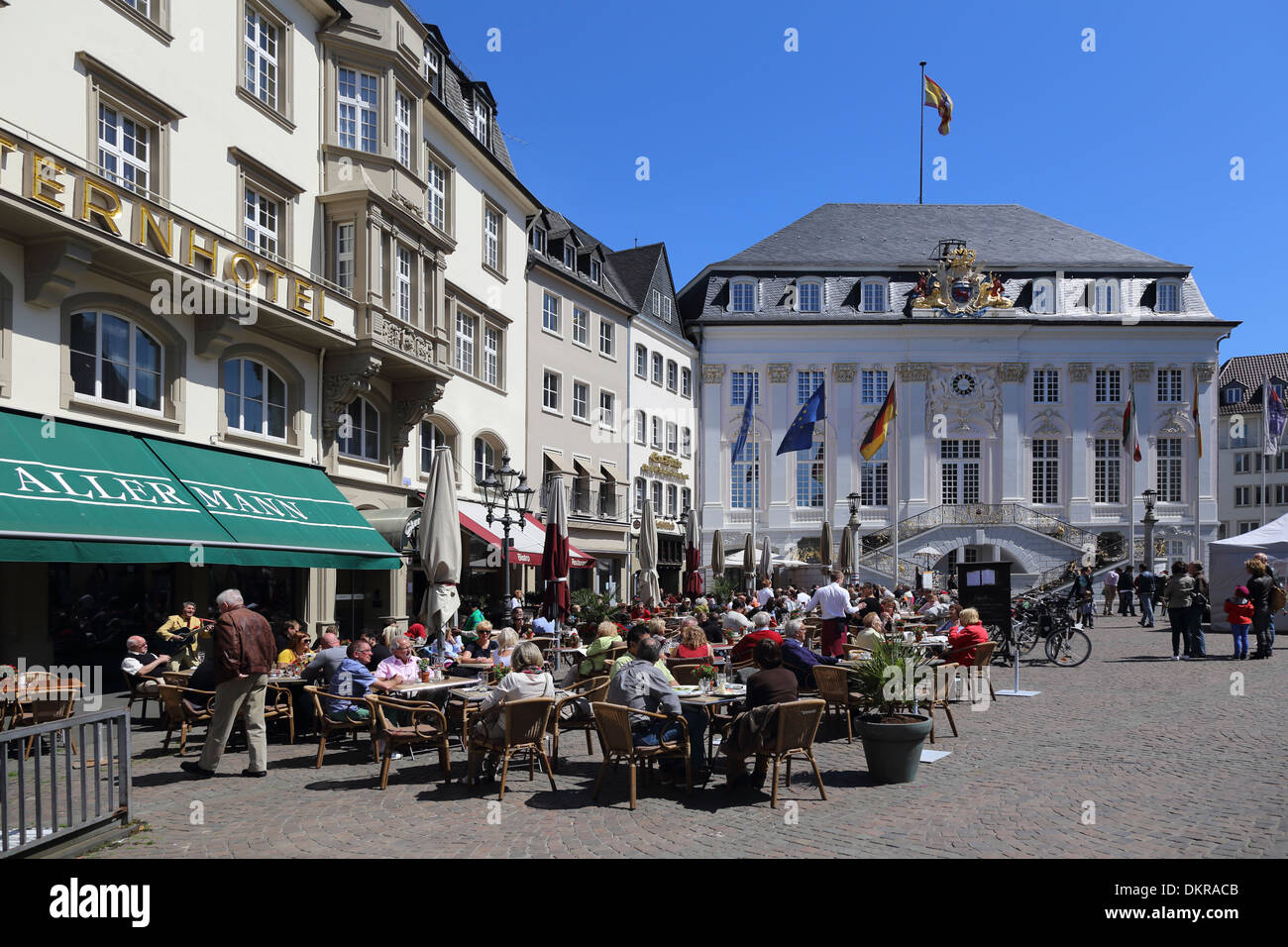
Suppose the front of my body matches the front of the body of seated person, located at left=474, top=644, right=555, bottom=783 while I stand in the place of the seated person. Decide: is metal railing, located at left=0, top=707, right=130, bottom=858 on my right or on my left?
on my left

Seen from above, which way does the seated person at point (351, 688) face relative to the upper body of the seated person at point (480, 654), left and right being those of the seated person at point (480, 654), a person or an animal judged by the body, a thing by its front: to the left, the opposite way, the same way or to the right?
to the left

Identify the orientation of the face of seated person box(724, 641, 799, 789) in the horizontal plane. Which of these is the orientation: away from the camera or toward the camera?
away from the camera

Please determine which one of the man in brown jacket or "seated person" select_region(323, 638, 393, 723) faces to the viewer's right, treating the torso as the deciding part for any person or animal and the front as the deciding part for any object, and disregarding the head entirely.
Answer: the seated person

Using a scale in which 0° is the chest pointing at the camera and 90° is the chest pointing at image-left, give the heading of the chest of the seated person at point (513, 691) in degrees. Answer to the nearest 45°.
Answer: approximately 135°

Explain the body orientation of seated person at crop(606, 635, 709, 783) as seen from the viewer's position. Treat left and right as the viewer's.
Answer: facing away from the viewer and to the right of the viewer

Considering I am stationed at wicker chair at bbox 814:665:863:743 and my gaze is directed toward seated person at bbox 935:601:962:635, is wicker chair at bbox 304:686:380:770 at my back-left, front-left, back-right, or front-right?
back-left

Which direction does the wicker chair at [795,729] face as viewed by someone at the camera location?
facing away from the viewer and to the left of the viewer

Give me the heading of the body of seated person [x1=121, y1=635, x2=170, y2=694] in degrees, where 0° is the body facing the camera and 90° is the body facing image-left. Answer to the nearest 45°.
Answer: approximately 270°

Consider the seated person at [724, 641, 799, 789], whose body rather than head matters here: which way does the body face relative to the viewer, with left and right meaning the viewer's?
facing away from the viewer and to the left of the viewer
